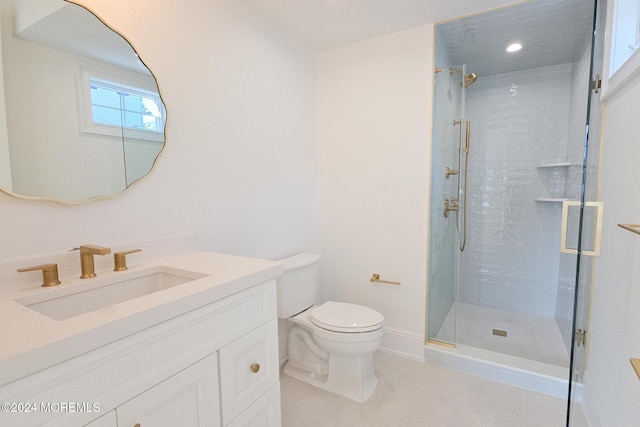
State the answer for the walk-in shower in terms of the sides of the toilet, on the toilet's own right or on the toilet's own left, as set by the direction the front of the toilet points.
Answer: on the toilet's own left

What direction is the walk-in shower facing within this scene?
toward the camera

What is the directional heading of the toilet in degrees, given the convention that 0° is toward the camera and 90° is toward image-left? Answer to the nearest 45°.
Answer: approximately 315°

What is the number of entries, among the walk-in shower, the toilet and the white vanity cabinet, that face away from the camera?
0

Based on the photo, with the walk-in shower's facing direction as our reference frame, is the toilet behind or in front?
in front

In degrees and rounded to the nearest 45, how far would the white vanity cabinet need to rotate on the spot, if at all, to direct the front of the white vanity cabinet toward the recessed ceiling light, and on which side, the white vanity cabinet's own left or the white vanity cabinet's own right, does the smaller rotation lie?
approximately 45° to the white vanity cabinet's own left

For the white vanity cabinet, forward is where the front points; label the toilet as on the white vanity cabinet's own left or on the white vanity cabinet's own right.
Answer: on the white vanity cabinet's own left

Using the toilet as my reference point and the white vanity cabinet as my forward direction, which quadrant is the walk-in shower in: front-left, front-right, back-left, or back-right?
back-left

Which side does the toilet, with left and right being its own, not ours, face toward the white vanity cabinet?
right

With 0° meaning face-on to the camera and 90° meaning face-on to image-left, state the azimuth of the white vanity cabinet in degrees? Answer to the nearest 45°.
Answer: approximately 315°
